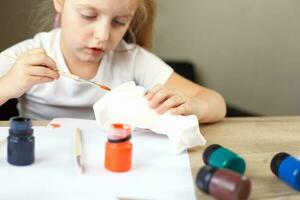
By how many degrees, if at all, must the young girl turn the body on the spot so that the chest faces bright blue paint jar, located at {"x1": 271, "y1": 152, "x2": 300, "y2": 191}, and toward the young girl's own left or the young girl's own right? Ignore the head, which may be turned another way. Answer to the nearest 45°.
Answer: approximately 45° to the young girl's own left

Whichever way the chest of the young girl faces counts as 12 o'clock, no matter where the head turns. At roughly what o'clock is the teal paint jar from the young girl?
The teal paint jar is roughly at 11 o'clock from the young girl.
